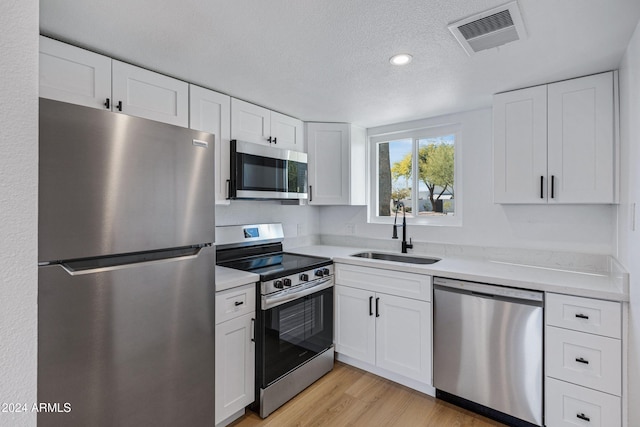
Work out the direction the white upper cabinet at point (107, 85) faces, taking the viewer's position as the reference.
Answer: facing the viewer and to the right of the viewer

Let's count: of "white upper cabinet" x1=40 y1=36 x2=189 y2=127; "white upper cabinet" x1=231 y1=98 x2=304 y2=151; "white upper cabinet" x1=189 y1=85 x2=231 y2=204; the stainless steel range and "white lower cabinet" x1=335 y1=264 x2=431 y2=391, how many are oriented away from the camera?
0

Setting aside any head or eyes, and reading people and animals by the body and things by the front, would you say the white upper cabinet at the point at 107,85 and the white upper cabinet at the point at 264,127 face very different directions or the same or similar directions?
same or similar directions

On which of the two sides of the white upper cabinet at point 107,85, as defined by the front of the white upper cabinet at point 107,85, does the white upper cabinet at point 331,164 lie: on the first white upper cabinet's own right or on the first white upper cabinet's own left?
on the first white upper cabinet's own left

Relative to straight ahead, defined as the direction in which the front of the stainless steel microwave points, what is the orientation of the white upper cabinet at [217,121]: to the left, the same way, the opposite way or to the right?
the same way

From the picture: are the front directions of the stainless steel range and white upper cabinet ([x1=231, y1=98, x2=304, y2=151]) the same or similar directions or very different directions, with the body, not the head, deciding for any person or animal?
same or similar directions

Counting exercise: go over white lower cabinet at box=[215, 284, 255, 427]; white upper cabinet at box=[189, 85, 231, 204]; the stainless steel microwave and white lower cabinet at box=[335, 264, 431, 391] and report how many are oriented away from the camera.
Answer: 0

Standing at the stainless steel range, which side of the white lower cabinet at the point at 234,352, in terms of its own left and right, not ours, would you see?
left

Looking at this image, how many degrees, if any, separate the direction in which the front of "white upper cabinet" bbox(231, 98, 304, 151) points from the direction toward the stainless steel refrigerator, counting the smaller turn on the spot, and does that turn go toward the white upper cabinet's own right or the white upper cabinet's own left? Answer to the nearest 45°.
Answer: approximately 90° to the white upper cabinet's own right

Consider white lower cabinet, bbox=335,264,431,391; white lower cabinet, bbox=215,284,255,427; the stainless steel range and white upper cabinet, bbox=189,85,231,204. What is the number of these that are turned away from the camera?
0

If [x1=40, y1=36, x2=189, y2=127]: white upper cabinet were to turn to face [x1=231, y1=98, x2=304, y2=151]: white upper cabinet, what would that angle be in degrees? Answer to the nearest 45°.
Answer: approximately 45° to its left
